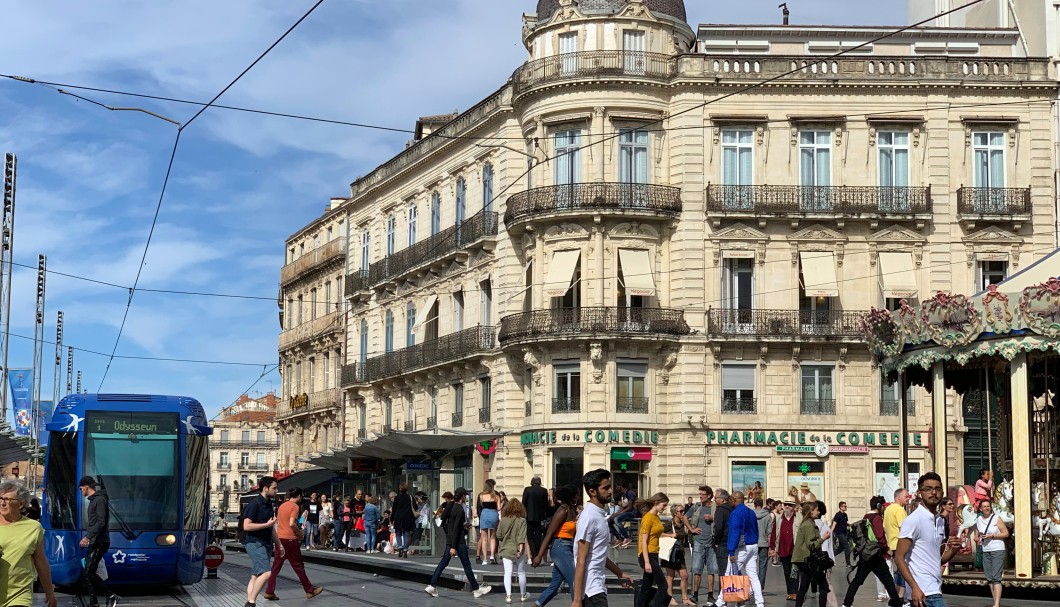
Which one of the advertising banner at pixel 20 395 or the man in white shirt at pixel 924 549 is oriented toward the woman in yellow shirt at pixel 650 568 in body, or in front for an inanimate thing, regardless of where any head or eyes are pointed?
the advertising banner

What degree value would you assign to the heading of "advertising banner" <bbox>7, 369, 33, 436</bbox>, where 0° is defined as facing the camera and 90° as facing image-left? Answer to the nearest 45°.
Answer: approximately 0°

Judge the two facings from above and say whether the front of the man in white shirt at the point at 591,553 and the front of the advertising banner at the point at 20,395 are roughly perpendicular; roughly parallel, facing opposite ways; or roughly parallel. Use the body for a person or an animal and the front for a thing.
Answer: roughly perpendicular

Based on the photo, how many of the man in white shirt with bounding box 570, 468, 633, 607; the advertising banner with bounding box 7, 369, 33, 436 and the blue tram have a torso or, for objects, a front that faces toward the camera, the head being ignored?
2

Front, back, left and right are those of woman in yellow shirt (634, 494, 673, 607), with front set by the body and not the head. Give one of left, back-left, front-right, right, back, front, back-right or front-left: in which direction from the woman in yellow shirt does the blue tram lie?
back-left
